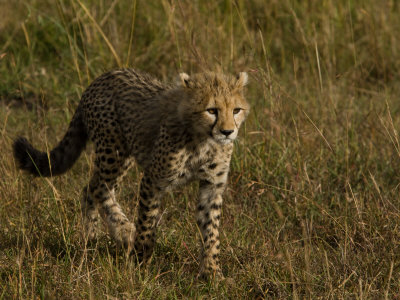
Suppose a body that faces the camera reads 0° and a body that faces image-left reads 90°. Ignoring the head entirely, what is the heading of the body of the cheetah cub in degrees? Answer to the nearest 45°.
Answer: approximately 315°
